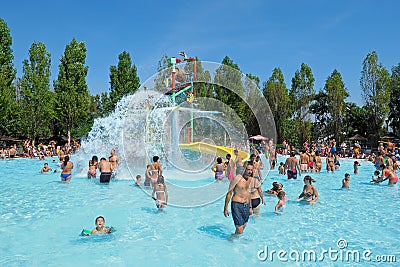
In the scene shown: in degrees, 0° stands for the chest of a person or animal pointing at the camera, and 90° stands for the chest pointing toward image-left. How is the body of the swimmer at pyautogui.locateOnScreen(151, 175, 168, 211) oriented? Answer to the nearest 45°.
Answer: approximately 180°

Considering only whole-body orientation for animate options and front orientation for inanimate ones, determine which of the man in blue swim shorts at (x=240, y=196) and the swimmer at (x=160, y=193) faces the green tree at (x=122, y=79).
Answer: the swimmer

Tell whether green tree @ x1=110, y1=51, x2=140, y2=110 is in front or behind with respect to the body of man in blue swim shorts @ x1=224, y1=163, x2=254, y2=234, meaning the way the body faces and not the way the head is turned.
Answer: behind

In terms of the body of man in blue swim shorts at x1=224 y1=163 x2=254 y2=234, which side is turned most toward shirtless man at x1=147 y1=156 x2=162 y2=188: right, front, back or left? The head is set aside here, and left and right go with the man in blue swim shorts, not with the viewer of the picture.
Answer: back

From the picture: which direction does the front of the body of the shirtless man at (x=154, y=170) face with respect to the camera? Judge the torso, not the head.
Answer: away from the camera
